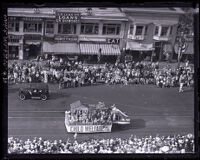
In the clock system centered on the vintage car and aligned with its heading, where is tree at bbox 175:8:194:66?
The tree is roughly at 6 o'clock from the vintage car.

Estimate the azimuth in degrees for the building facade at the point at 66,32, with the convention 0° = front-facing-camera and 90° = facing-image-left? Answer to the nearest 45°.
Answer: approximately 0°

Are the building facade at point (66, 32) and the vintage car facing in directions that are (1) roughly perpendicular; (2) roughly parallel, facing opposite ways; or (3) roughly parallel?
roughly perpendicular

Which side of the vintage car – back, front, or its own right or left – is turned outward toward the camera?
left

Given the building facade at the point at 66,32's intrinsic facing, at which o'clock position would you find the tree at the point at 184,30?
The tree is roughly at 9 o'clock from the building facade.
